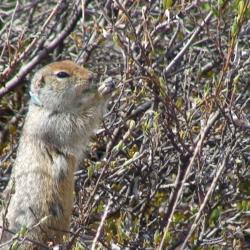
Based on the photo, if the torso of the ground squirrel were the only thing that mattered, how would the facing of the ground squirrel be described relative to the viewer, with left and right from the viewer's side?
facing to the right of the viewer
